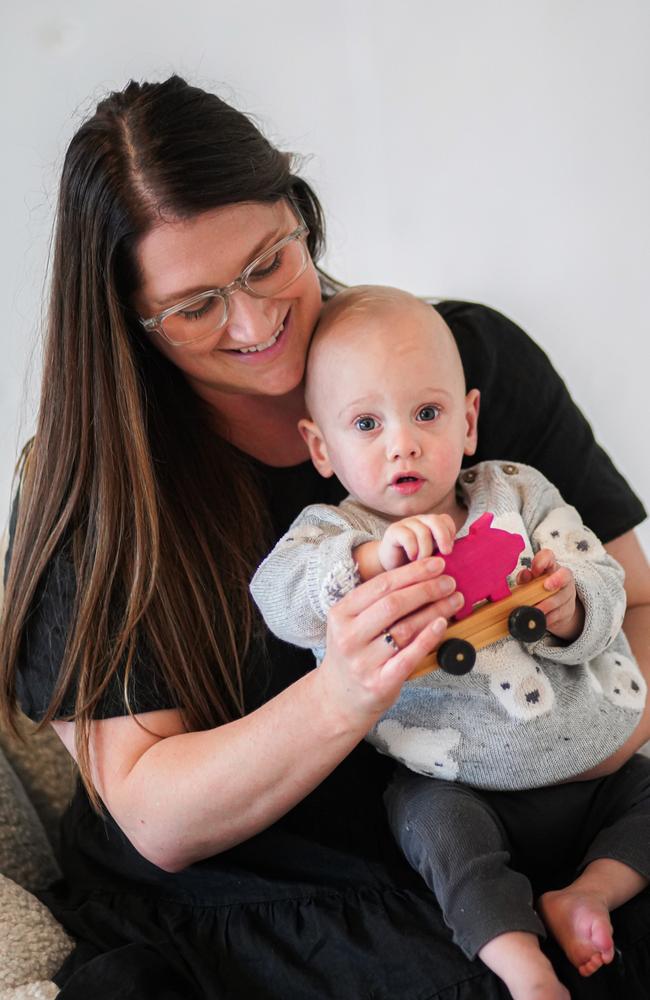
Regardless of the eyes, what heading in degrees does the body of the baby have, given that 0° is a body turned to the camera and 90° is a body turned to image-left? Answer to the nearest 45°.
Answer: approximately 0°

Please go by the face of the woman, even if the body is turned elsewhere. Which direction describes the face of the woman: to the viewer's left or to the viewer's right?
to the viewer's right
